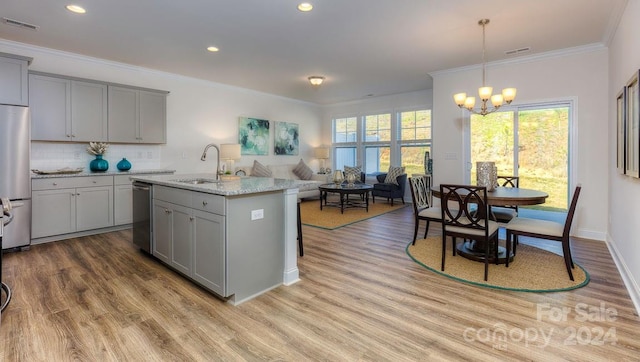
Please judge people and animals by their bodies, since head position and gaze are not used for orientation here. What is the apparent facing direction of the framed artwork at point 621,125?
to the viewer's left

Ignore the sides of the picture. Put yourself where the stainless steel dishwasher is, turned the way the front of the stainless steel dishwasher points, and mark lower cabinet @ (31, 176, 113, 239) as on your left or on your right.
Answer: on your right

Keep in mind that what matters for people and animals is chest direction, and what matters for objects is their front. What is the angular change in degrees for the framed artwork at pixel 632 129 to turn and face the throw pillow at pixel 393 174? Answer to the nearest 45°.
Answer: approximately 45° to its right

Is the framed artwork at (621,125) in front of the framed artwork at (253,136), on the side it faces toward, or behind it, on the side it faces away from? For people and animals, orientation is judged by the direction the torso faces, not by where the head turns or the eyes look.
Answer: in front

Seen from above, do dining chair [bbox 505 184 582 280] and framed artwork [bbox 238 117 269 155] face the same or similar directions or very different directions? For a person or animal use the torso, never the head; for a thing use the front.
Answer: very different directions

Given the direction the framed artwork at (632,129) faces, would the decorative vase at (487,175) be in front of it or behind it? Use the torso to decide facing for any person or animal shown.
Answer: in front

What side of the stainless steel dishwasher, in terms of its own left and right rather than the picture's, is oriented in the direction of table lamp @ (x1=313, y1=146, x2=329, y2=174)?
back

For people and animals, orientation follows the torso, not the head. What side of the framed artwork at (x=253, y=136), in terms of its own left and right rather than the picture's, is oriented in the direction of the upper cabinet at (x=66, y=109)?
right

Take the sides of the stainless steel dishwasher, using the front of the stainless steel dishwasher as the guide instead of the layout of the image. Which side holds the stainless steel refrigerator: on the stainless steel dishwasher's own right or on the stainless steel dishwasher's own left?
on the stainless steel dishwasher's own right

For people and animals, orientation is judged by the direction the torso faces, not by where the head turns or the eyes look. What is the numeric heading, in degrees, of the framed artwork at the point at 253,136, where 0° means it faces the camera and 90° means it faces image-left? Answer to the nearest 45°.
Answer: approximately 315°

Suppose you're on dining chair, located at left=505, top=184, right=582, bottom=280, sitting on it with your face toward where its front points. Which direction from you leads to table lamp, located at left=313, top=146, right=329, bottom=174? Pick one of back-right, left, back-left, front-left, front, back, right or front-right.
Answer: front-right

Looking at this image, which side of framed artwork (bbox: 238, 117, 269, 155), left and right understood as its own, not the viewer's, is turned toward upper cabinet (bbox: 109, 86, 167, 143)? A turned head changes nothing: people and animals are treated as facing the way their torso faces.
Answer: right

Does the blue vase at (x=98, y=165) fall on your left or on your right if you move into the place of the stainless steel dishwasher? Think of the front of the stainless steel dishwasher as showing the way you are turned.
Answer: on your right

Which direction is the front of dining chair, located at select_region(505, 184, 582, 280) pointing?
to the viewer's left
